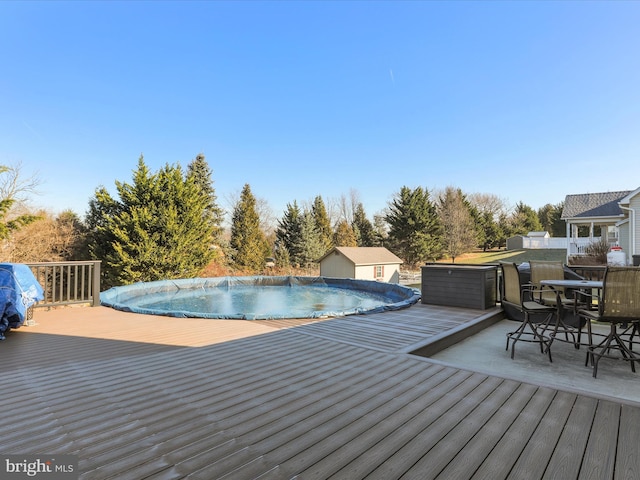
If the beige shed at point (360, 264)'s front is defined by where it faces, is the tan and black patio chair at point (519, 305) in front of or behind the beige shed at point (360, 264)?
in front

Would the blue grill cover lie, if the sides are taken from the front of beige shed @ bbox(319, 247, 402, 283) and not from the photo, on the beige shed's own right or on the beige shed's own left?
on the beige shed's own right

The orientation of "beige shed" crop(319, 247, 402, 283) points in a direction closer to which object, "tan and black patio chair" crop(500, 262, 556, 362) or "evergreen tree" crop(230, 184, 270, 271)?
the tan and black patio chair

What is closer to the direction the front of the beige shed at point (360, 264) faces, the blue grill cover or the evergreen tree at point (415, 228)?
the blue grill cover

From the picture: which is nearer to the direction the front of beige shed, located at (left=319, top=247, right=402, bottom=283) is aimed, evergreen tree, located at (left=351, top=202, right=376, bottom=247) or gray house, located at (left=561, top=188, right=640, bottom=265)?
the gray house

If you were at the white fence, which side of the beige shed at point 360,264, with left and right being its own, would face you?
left

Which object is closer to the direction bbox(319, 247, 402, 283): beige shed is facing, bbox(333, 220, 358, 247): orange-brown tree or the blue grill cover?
the blue grill cover

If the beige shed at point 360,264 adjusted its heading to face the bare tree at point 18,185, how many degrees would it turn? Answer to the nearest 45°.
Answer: approximately 90° to its right

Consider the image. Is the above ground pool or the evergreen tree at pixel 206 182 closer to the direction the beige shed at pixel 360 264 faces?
the above ground pool

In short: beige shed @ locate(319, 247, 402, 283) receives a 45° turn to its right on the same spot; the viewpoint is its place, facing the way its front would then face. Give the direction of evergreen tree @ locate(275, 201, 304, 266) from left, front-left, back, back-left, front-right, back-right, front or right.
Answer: back-right

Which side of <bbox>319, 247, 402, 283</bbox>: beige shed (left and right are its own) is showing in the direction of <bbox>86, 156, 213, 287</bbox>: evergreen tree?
right
